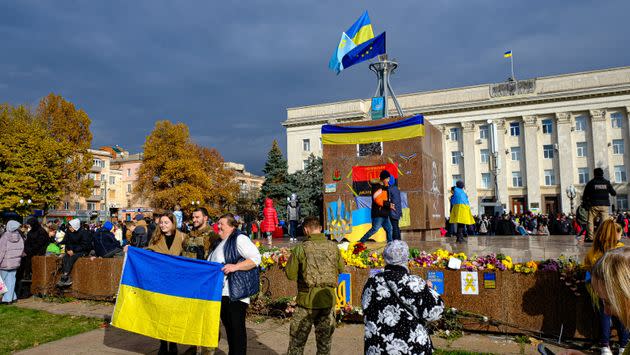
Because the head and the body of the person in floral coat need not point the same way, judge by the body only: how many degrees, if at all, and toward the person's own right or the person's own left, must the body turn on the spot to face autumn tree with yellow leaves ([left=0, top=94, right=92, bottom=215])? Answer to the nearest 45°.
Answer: approximately 45° to the person's own left

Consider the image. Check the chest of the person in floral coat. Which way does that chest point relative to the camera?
away from the camera

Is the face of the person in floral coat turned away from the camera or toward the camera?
away from the camera

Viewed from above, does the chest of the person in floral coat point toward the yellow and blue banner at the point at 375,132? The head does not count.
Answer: yes

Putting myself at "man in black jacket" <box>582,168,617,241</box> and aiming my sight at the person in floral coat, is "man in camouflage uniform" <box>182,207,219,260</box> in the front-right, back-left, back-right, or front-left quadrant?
front-right

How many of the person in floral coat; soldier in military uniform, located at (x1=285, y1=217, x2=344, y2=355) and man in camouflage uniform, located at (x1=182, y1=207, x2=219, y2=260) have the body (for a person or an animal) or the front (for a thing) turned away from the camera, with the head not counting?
2

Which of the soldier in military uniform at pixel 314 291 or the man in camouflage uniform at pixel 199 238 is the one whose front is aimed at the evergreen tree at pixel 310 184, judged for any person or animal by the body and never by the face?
the soldier in military uniform

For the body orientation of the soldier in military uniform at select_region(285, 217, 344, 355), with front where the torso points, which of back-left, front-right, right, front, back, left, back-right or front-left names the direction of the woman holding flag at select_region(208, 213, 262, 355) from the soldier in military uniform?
left

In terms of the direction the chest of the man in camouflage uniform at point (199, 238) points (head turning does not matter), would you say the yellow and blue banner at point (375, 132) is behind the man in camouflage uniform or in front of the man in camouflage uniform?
behind

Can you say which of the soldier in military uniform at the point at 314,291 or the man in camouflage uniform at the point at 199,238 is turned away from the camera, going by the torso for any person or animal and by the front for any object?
the soldier in military uniform

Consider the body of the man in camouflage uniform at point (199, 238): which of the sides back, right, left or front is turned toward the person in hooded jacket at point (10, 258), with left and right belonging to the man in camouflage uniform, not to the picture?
right

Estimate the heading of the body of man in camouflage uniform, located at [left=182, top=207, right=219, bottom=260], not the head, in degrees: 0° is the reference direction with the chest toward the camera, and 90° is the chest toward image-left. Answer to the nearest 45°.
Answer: approximately 45°

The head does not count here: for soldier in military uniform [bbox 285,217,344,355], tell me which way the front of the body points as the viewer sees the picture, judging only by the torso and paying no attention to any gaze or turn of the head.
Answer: away from the camera

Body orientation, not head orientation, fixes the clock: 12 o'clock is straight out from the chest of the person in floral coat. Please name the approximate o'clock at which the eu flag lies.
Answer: The eu flag is roughly at 12 o'clock from the person in floral coat.
